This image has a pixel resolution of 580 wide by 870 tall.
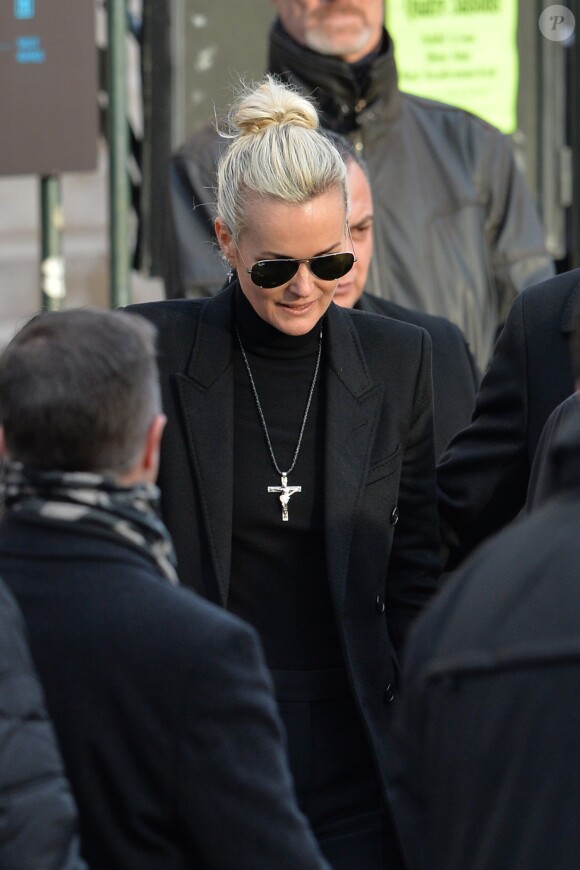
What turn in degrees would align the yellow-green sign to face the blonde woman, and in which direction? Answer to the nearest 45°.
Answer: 0° — it already faces them

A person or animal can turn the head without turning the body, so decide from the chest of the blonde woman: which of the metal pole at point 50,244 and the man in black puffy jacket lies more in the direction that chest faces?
the man in black puffy jacket

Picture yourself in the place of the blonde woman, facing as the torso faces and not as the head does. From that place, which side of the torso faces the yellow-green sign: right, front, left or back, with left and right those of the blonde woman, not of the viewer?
back

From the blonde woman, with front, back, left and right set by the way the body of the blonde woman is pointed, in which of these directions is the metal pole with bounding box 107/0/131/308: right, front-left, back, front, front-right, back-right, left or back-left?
back

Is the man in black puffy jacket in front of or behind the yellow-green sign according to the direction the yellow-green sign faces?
in front

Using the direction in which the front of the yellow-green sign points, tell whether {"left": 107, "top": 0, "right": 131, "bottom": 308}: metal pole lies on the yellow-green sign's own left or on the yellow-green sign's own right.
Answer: on the yellow-green sign's own right

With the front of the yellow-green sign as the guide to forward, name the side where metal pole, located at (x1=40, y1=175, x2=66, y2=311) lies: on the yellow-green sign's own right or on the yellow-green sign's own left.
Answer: on the yellow-green sign's own right

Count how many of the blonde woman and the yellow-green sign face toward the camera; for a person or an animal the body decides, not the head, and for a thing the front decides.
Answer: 2

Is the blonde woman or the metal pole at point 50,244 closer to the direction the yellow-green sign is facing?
the blonde woman

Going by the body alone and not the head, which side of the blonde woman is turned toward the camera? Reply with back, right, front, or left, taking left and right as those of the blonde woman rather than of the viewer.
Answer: front
